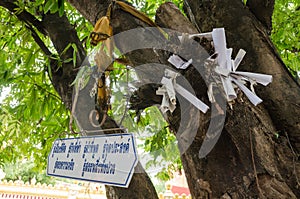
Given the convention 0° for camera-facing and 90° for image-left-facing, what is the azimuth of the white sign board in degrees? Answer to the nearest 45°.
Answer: approximately 45°
